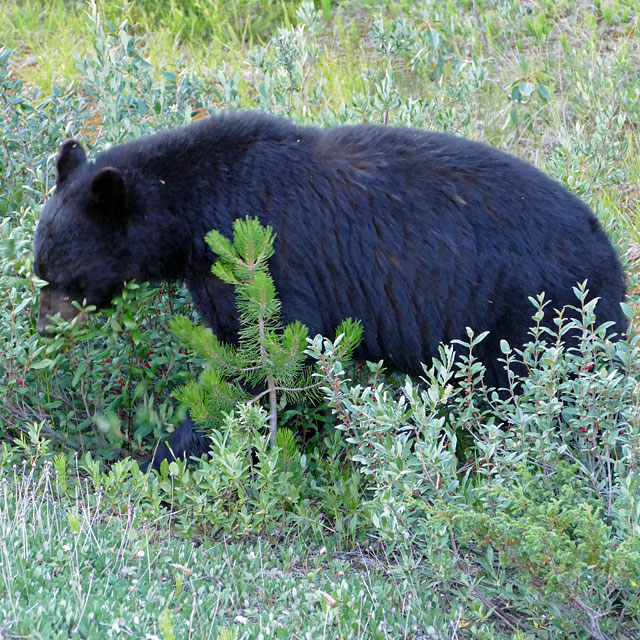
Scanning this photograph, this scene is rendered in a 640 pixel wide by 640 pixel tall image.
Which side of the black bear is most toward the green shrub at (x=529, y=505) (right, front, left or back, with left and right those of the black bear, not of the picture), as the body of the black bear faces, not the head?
left

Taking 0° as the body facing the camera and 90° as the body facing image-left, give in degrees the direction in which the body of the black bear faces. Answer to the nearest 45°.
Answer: approximately 90°
